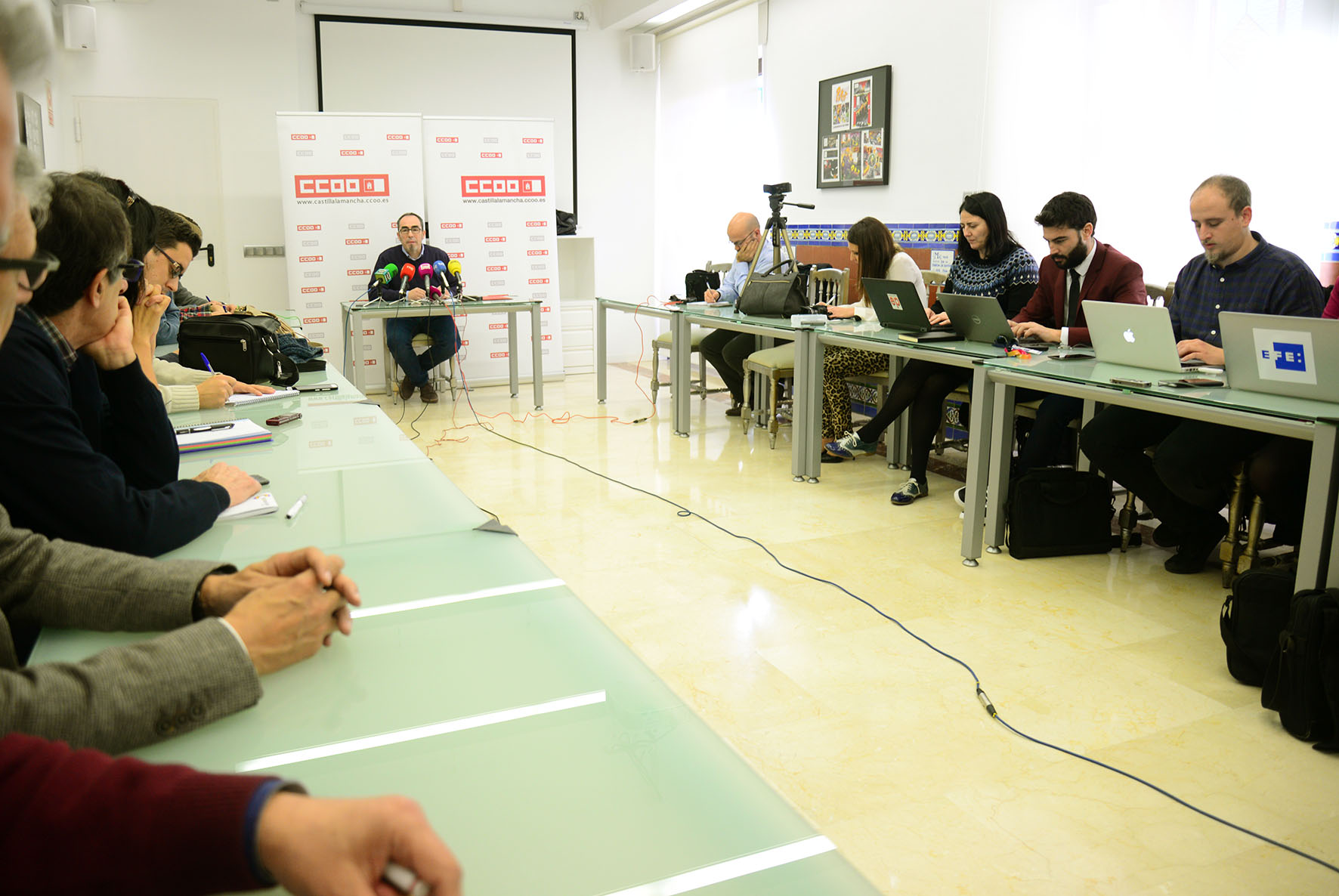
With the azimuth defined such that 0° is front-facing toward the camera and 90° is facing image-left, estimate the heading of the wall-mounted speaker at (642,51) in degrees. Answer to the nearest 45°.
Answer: approximately 0°

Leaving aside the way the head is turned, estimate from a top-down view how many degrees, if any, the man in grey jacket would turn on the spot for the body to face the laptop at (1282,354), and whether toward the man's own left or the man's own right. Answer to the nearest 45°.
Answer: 0° — they already face it

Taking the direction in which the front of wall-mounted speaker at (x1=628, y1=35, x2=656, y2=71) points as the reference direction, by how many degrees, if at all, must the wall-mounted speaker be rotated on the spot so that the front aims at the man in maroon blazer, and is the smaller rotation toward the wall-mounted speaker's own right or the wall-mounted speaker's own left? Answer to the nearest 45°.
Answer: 0° — it already faces them

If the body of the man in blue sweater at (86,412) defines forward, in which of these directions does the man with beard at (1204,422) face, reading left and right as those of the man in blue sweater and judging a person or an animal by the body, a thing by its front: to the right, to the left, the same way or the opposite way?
the opposite way

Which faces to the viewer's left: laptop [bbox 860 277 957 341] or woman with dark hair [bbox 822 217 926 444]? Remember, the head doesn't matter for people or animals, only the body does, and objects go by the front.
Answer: the woman with dark hair

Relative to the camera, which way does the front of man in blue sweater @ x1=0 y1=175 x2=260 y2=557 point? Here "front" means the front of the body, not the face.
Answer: to the viewer's right

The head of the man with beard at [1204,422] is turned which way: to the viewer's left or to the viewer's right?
to the viewer's left

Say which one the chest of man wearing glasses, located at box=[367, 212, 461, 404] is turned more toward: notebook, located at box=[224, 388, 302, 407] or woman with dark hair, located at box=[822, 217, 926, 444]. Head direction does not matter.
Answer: the notebook

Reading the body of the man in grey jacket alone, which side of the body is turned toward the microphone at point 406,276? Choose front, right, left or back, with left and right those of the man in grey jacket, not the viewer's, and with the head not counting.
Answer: left

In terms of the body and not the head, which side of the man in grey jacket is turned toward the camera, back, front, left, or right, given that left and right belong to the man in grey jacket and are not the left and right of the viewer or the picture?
right

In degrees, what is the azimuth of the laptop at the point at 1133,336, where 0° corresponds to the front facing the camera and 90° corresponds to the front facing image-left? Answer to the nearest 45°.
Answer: approximately 225°
